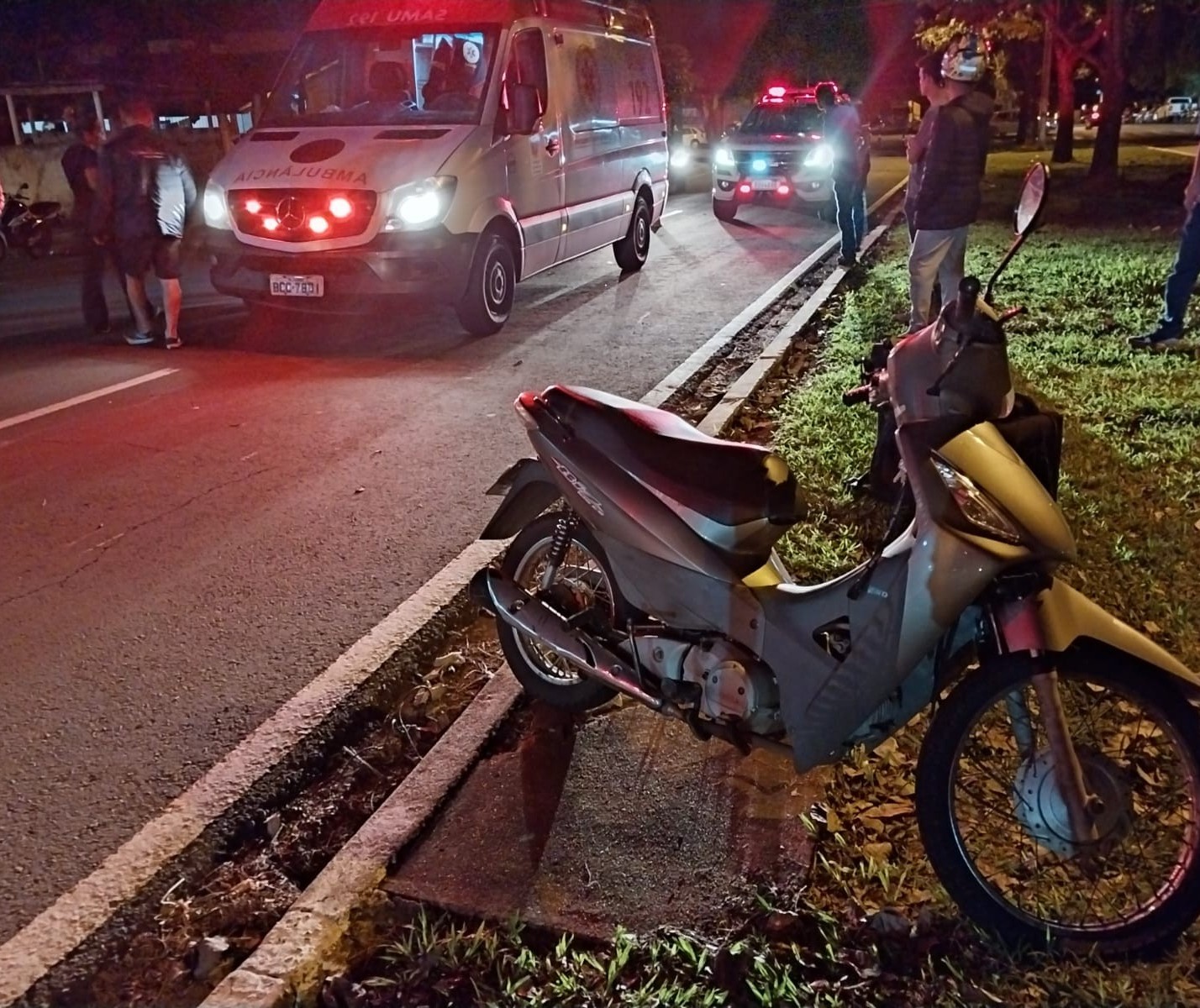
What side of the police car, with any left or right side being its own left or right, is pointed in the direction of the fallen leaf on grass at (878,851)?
front

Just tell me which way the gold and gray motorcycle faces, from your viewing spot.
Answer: facing the viewer and to the right of the viewer

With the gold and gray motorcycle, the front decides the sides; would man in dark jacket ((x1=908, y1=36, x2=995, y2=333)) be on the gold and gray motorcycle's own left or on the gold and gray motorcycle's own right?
on the gold and gray motorcycle's own left

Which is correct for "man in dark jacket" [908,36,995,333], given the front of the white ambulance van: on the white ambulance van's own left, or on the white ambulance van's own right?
on the white ambulance van's own left

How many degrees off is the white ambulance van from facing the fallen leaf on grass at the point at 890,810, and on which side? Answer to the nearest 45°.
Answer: approximately 45° to its left

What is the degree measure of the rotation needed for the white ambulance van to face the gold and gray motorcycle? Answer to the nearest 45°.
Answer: approximately 45° to its left

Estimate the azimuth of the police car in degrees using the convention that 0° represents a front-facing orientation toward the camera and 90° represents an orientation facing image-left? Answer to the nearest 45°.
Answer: approximately 0°
